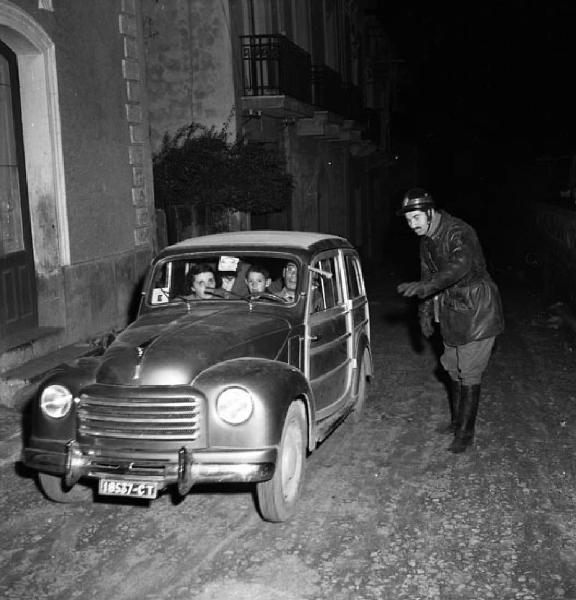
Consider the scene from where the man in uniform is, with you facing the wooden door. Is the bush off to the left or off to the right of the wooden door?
right

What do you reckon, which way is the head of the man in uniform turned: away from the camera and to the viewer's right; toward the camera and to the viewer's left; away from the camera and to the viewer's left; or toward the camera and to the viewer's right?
toward the camera and to the viewer's left

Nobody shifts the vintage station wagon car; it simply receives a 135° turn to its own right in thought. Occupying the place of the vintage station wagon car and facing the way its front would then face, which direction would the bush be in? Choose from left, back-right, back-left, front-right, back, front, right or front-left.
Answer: front

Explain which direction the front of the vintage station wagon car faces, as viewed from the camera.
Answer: facing the viewer and to the left of the viewer

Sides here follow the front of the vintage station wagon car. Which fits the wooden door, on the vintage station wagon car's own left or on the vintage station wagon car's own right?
on the vintage station wagon car's own right
